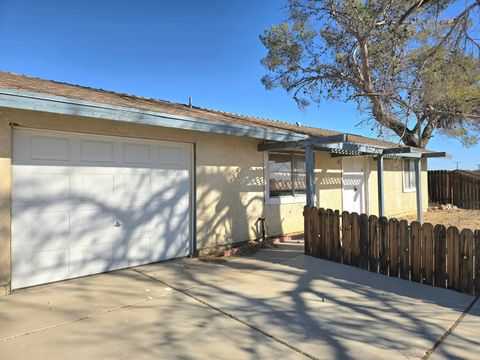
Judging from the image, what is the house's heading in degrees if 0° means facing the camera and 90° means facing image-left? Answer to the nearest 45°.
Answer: approximately 315°

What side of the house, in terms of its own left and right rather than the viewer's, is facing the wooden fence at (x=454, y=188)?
left
